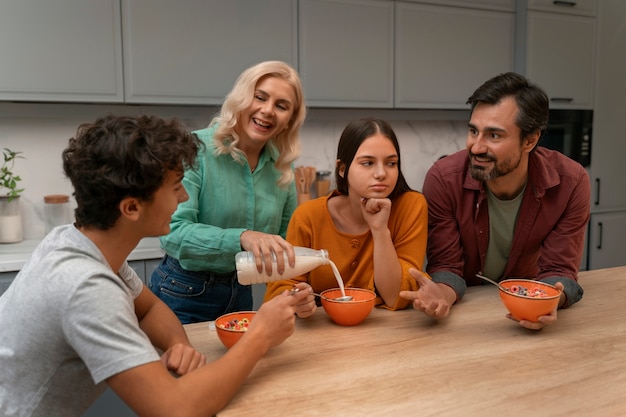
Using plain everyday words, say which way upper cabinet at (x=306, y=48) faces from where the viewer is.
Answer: facing the viewer

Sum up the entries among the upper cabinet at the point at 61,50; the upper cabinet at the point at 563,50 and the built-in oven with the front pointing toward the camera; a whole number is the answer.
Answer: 3

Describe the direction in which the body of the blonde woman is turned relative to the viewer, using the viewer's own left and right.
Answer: facing the viewer and to the right of the viewer

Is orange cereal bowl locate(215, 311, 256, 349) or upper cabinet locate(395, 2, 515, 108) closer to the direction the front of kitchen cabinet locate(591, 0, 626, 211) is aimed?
the orange cereal bowl

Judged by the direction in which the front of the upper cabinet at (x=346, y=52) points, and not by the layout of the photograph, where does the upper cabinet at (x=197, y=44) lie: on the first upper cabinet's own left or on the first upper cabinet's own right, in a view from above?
on the first upper cabinet's own right

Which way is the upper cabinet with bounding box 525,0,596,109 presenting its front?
toward the camera

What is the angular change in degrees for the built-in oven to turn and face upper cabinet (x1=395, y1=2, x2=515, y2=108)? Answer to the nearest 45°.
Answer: approximately 45° to its right

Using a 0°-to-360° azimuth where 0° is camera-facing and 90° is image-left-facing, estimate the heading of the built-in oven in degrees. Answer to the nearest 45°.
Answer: approximately 0°

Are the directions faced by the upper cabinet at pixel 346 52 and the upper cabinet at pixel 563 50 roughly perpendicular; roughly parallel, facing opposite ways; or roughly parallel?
roughly parallel

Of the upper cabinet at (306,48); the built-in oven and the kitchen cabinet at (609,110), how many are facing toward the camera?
3

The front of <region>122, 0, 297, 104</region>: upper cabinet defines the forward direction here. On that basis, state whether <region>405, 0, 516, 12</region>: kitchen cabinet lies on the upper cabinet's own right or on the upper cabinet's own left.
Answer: on the upper cabinet's own left

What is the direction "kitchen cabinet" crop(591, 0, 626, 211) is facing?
toward the camera

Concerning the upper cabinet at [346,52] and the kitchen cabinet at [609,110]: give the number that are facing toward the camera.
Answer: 2

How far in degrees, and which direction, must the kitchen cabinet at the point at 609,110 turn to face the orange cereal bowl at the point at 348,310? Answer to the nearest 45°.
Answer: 0° — it already faces it
